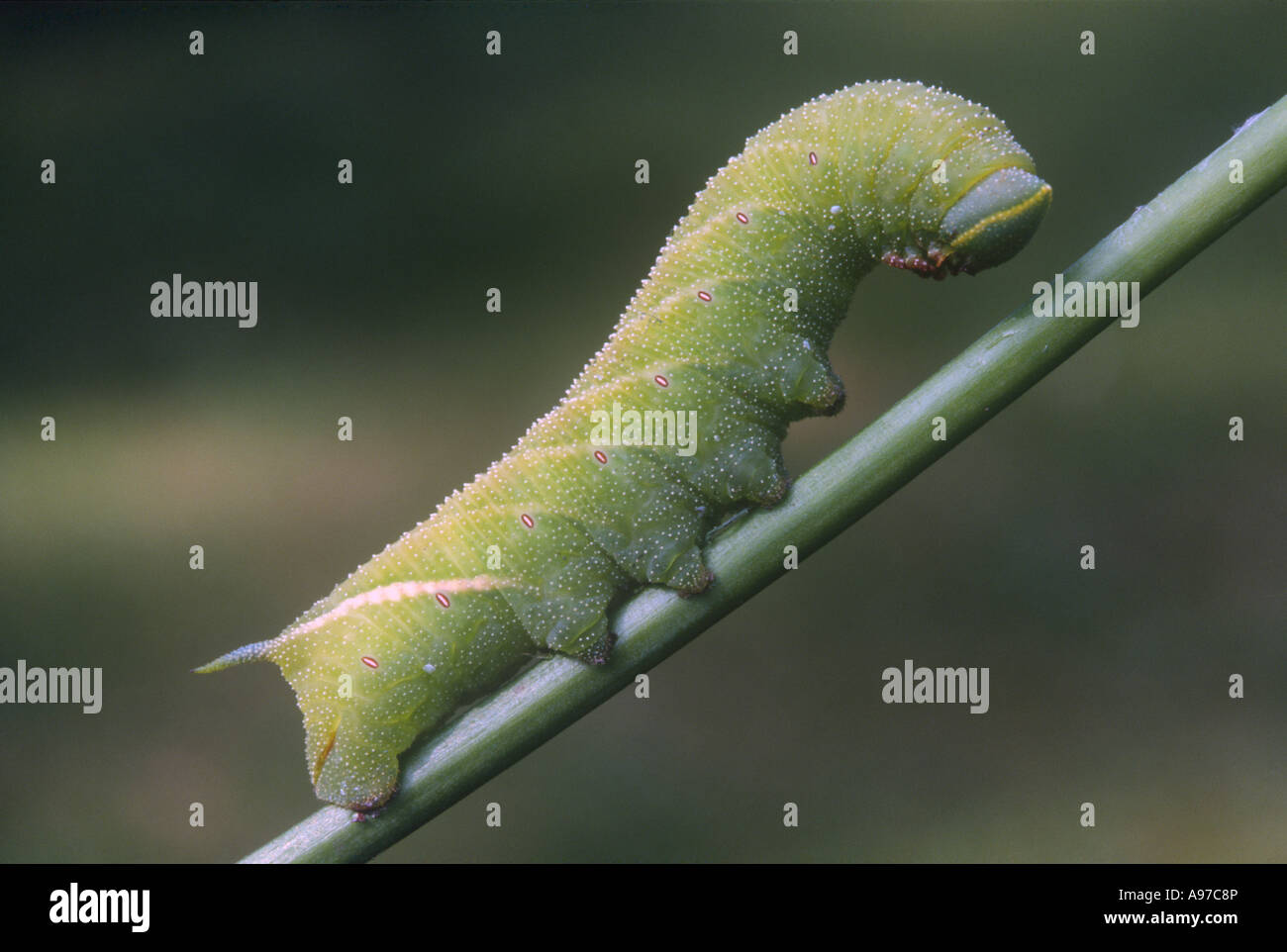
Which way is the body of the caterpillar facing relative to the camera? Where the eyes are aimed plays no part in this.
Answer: to the viewer's right
